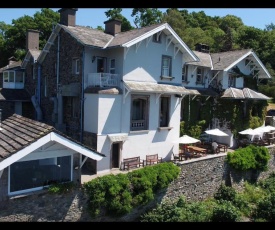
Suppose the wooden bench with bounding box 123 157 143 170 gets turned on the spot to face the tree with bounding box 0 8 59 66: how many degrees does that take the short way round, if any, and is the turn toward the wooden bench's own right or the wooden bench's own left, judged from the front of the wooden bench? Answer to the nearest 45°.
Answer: approximately 180°

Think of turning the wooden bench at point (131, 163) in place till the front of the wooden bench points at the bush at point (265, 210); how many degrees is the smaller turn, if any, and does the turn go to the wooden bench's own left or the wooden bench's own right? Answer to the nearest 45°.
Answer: approximately 45° to the wooden bench's own left

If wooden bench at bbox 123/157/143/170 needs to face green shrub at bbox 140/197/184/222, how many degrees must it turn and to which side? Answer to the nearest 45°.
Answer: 0° — it already faces it

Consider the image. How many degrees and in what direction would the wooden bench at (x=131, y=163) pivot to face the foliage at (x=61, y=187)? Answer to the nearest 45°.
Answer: approximately 90° to its right

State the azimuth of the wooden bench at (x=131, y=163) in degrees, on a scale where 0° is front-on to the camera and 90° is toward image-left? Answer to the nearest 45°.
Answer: approximately 315°

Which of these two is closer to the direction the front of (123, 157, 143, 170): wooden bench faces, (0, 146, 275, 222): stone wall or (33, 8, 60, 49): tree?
the stone wall

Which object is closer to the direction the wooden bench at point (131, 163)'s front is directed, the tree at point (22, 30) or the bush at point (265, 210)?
the bush

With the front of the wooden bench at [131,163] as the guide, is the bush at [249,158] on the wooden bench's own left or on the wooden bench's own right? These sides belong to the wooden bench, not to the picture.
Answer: on the wooden bench's own left

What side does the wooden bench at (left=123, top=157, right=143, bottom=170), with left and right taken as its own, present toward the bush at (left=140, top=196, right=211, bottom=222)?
front

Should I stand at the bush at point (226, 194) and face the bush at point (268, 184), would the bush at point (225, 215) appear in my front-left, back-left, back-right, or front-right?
back-right

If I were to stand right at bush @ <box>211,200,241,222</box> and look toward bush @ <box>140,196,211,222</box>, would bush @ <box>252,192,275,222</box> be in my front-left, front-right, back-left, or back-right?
back-right

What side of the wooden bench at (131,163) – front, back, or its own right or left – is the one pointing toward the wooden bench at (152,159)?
left

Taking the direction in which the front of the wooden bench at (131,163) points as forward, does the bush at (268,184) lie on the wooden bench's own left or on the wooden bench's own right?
on the wooden bench's own left
